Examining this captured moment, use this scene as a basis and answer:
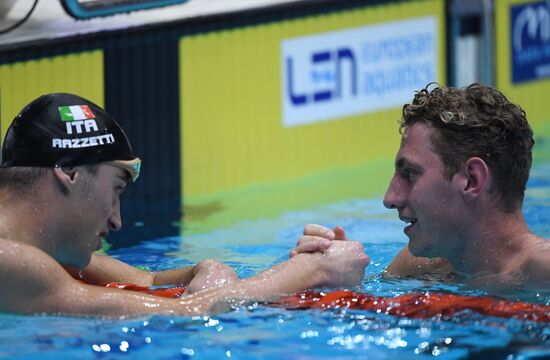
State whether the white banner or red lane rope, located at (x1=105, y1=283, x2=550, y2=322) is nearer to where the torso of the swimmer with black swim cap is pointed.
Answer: the red lane rope

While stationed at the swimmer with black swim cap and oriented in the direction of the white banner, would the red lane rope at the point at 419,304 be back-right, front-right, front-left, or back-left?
front-right

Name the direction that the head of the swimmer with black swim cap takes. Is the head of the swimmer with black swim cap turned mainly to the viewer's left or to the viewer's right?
to the viewer's right

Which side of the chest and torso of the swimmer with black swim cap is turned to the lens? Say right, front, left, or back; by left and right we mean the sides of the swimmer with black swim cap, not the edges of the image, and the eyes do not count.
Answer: right

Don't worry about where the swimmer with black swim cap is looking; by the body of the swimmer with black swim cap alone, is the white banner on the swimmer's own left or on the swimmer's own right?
on the swimmer's own left

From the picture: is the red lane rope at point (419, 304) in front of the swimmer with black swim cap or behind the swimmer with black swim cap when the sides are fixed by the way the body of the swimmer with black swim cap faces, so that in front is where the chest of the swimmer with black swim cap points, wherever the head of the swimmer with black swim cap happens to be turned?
in front
